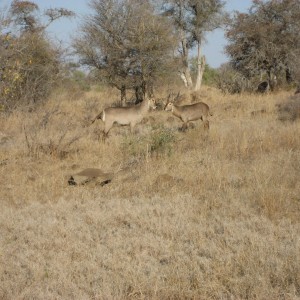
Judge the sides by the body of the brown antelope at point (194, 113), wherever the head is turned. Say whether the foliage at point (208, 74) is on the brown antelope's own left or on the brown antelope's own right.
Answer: on the brown antelope's own right

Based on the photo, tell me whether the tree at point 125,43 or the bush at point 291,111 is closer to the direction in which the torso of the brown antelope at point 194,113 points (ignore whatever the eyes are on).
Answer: the tree

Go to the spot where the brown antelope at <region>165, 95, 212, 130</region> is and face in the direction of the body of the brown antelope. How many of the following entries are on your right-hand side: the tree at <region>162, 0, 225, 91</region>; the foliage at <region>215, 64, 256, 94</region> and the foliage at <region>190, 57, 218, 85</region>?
3

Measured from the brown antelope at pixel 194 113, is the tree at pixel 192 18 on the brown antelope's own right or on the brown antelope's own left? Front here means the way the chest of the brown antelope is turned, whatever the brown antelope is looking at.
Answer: on the brown antelope's own right

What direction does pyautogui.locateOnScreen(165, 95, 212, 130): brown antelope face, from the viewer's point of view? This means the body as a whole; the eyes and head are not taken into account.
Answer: to the viewer's left
